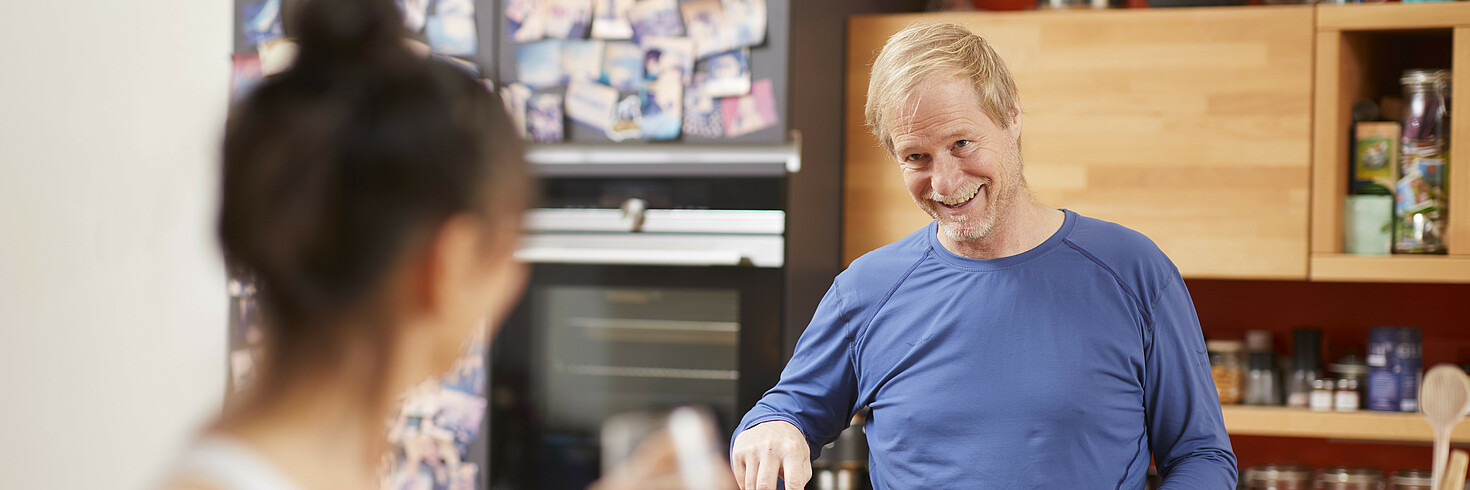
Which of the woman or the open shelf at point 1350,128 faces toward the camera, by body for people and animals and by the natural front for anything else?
the open shelf

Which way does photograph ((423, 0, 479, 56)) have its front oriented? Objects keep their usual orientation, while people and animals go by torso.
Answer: toward the camera

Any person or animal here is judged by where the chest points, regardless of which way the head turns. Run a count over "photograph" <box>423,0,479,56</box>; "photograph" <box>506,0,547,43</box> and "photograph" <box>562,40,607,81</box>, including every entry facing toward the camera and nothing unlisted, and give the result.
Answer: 3

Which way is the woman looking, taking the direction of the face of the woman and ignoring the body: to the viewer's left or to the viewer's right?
to the viewer's right

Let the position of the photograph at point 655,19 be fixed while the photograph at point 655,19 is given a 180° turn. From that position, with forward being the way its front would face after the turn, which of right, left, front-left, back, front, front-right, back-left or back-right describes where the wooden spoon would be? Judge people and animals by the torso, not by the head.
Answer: right

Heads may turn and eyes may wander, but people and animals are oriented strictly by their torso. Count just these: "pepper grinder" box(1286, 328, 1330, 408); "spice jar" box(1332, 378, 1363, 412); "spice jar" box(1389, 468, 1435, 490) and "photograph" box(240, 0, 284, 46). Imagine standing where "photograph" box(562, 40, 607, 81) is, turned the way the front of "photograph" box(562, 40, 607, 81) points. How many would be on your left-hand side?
3

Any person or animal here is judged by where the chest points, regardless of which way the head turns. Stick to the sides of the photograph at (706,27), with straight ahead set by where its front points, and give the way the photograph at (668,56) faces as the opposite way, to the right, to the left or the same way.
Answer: the same way

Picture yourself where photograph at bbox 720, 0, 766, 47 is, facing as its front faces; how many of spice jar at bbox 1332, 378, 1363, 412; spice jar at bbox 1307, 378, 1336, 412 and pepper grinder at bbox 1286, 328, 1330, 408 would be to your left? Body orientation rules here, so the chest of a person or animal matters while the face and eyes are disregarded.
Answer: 3

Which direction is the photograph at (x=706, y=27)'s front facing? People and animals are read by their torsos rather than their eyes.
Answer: toward the camera

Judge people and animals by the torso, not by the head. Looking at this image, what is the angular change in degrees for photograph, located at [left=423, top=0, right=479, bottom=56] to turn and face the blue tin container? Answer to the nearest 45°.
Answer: approximately 90° to its left

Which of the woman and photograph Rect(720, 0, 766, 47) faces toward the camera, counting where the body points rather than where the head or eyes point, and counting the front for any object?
the photograph

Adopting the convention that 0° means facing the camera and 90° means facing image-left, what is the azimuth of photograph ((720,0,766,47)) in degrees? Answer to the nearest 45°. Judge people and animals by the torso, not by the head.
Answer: approximately 0°

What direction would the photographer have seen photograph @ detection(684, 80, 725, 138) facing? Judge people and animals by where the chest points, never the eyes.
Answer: facing the viewer

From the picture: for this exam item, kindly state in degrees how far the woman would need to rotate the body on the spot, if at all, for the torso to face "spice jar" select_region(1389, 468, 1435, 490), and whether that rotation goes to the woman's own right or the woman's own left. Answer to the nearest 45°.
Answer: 0° — they already face it

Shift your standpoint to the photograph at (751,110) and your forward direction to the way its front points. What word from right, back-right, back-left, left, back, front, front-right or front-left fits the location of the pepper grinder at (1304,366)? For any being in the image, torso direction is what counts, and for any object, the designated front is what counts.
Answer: left

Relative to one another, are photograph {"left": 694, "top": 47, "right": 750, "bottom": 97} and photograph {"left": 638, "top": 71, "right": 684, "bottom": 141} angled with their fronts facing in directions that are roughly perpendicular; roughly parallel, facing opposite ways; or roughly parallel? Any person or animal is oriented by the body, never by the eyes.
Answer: roughly parallel
